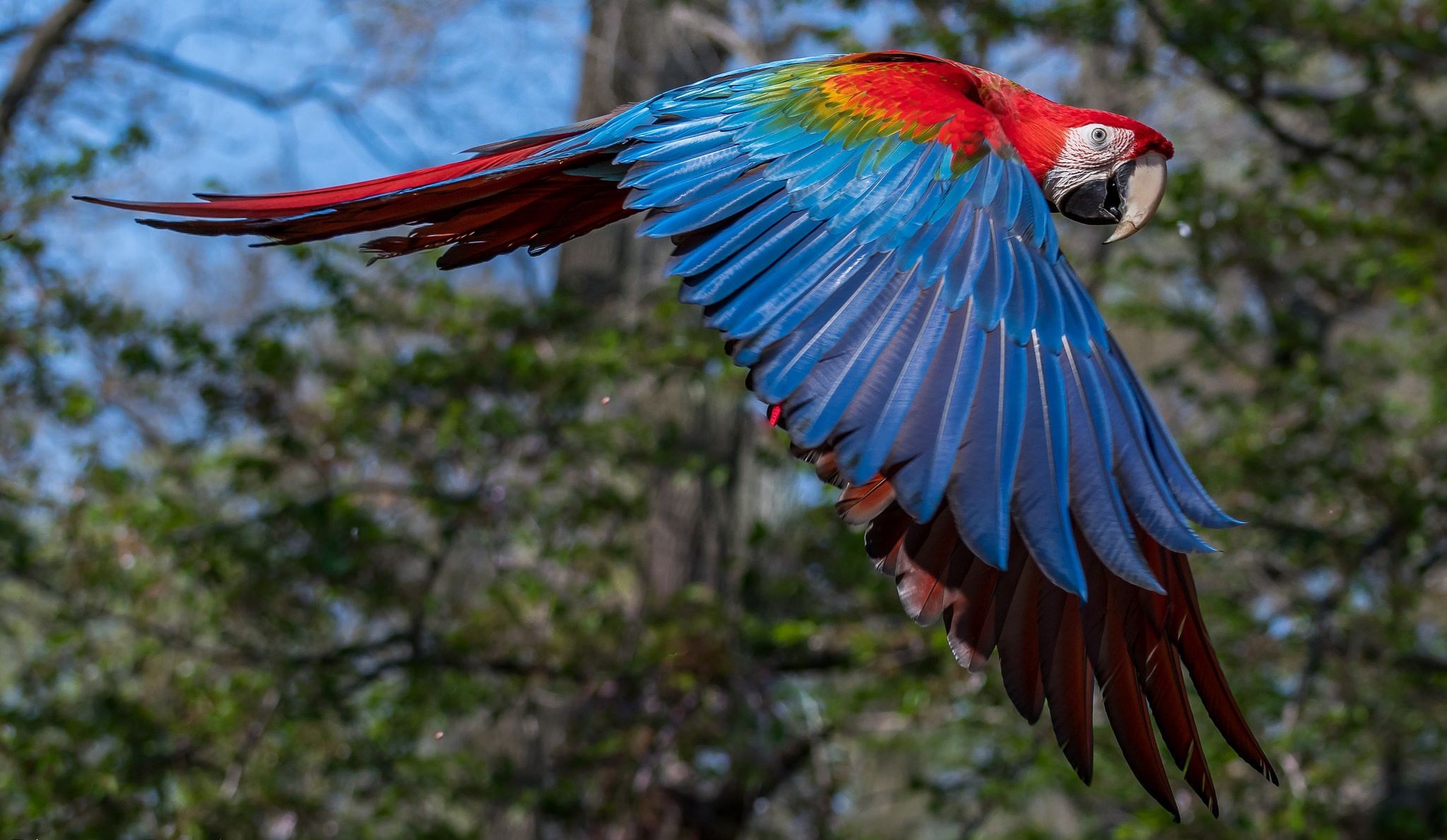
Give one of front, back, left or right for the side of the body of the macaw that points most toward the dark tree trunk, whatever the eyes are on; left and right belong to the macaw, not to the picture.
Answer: left

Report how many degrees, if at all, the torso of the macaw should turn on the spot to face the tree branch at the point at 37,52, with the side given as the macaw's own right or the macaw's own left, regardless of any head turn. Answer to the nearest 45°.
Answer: approximately 135° to the macaw's own left

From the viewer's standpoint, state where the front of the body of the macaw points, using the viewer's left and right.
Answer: facing to the right of the viewer
